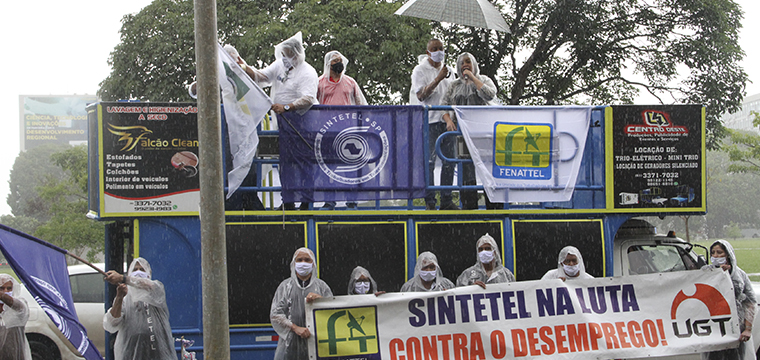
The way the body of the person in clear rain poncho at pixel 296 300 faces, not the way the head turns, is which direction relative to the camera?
toward the camera

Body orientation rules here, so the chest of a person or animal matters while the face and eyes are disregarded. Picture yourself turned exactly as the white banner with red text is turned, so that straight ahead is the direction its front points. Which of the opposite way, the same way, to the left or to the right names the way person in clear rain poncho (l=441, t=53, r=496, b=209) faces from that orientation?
the same way

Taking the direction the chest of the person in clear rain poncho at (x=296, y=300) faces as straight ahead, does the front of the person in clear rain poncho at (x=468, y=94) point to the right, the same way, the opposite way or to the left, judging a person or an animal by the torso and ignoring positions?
the same way

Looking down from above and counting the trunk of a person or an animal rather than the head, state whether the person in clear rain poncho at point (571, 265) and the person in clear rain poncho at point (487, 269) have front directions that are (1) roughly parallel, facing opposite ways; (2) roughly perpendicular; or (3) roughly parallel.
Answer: roughly parallel

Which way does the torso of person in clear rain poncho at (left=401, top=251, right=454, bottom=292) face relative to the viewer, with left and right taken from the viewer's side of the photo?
facing the viewer

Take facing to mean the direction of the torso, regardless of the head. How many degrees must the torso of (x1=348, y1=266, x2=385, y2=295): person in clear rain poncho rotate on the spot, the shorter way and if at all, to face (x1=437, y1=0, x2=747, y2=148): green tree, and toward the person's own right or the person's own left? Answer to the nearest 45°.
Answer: approximately 135° to the person's own left

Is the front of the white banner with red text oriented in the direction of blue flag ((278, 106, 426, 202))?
no

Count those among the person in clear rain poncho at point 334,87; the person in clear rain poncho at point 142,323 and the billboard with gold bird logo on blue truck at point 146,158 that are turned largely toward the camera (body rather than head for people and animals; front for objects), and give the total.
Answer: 3

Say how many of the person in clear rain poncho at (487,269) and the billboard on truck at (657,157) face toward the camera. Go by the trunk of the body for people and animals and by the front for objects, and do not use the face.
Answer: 2

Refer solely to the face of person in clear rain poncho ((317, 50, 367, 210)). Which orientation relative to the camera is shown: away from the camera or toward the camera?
toward the camera

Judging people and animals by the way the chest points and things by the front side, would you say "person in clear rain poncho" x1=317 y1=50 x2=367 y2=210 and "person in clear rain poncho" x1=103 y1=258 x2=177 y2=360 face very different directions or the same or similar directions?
same or similar directions

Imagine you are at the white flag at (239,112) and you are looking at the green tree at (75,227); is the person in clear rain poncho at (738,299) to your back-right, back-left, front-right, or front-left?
back-right

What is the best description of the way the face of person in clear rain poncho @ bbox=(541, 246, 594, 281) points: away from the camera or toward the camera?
toward the camera

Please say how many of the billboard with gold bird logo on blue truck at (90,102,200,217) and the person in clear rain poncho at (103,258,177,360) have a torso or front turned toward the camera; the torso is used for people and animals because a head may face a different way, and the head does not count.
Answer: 2

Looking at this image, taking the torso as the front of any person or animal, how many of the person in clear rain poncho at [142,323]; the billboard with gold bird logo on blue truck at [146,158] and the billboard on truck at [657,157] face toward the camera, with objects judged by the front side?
3

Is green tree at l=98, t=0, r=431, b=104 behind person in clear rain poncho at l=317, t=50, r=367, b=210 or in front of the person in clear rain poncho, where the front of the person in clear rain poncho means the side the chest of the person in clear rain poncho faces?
behind

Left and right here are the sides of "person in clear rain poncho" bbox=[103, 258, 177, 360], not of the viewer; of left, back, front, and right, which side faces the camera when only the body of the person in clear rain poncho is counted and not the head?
front

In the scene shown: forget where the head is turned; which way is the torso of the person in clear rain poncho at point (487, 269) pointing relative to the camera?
toward the camera

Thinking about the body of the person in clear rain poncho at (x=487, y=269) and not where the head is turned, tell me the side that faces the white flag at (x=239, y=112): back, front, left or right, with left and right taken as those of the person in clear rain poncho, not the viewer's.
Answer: right
